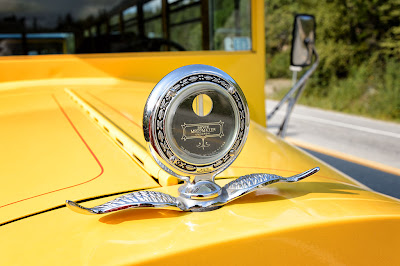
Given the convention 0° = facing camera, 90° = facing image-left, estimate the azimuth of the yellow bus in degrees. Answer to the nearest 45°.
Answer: approximately 315°
